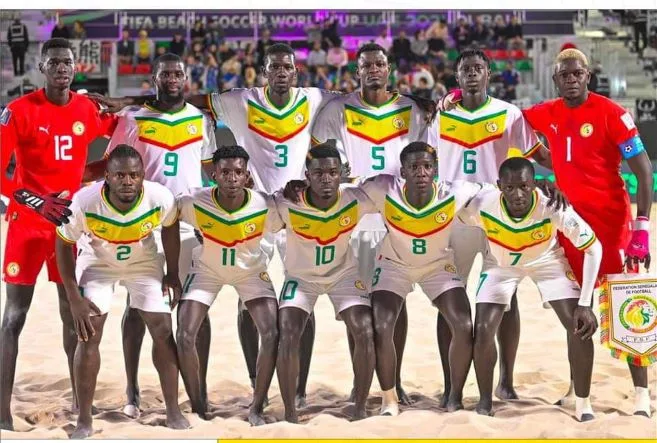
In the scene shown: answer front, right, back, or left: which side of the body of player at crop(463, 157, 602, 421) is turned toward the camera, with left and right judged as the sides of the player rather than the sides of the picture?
front

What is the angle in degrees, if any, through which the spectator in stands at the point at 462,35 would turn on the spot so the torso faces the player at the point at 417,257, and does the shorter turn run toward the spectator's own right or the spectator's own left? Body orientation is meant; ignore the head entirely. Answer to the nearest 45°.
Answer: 0° — they already face them

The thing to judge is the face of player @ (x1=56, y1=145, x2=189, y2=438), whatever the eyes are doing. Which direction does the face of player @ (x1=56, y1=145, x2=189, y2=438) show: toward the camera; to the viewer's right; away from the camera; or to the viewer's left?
toward the camera

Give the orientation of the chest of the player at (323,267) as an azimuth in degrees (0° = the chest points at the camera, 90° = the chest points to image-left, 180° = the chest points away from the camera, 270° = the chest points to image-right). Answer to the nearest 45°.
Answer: approximately 0°

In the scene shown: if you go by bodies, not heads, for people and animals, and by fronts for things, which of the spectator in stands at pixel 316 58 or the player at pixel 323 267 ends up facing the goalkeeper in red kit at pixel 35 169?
the spectator in stands

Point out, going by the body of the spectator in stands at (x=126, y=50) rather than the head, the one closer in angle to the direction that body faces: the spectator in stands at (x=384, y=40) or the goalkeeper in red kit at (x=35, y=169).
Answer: the goalkeeper in red kit

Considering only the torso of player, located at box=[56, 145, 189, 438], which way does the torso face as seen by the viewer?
toward the camera

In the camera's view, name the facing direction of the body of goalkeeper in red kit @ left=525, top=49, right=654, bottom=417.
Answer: toward the camera

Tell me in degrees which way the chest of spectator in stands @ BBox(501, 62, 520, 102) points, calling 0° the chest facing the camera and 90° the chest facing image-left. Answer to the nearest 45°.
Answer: approximately 0°

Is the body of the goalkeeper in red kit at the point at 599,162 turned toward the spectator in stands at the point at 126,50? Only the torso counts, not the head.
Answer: no

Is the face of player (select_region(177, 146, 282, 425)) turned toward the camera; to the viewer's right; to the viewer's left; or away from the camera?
toward the camera

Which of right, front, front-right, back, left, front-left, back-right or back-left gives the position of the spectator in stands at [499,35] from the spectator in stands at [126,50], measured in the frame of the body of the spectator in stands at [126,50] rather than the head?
left

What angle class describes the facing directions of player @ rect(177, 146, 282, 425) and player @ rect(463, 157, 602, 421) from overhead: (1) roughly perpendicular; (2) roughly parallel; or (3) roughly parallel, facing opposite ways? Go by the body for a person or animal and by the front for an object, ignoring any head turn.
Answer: roughly parallel

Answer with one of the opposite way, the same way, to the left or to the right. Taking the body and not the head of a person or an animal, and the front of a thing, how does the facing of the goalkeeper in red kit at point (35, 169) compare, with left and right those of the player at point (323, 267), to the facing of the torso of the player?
the same way

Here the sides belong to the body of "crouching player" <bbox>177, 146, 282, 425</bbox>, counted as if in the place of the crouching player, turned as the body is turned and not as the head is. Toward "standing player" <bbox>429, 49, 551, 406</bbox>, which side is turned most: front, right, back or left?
left

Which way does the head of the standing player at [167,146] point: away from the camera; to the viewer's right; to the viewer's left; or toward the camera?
toward the camera

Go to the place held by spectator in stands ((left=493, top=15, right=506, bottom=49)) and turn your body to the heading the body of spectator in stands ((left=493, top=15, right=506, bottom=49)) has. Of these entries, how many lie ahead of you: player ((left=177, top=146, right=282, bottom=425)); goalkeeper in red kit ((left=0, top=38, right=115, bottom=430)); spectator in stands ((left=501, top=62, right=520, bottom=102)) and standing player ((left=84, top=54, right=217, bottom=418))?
4

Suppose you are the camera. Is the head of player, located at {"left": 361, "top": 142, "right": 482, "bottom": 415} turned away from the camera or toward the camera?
toward the camera

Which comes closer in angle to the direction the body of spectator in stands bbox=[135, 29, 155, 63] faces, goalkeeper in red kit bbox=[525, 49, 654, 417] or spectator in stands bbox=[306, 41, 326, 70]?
the goalkeeper in red kit

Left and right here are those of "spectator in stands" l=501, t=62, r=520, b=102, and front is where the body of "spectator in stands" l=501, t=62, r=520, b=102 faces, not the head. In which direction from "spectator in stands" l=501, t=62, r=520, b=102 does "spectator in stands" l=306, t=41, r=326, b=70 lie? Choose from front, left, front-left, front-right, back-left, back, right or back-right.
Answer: right
